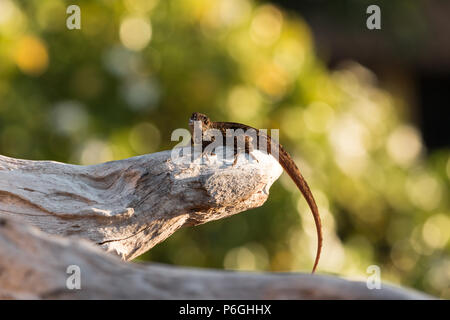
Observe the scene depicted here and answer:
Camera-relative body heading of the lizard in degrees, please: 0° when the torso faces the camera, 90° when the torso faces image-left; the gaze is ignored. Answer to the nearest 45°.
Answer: approximately 90°
